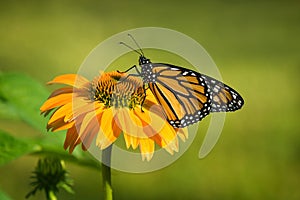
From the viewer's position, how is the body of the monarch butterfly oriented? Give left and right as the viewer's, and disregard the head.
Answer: facing to the left of the viewer
